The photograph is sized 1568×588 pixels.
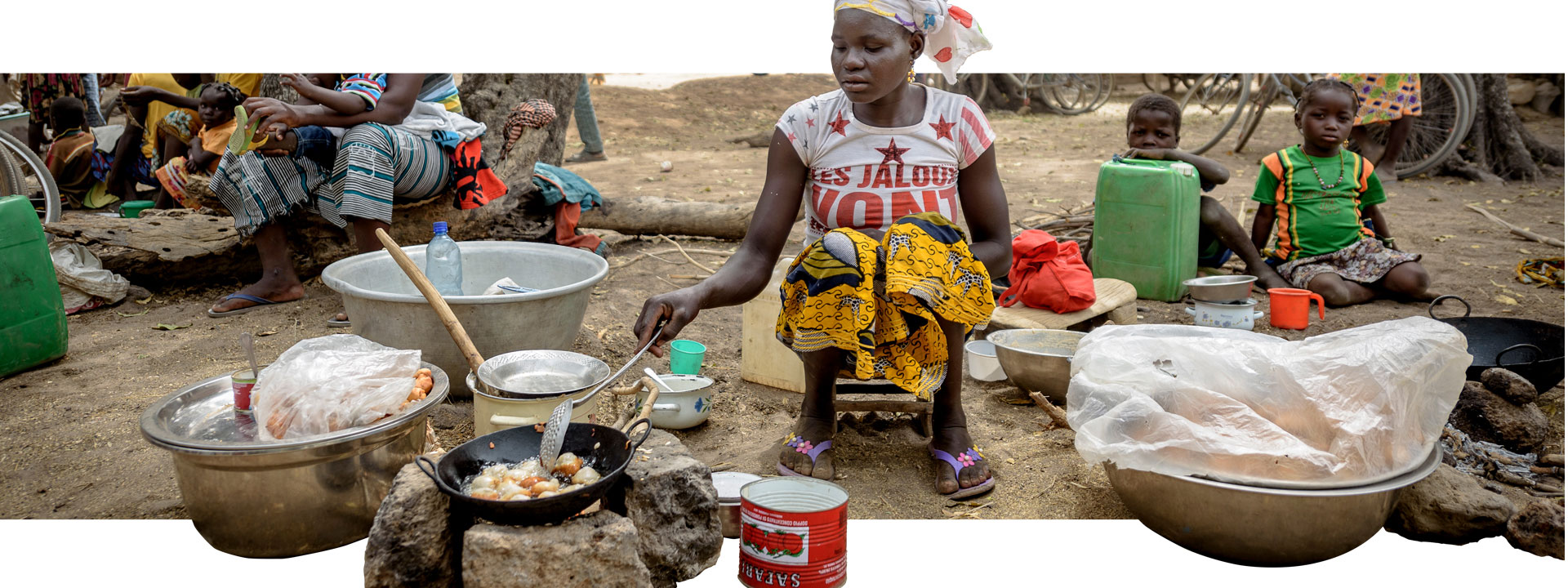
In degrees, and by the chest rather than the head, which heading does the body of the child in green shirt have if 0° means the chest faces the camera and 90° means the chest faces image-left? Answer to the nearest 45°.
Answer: approximately 0°

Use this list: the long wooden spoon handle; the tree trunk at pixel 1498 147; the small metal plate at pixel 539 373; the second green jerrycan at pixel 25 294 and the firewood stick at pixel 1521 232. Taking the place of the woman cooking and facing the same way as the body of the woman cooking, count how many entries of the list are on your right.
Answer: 3

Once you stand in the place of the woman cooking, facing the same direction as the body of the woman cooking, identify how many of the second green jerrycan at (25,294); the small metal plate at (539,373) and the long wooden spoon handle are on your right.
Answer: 3

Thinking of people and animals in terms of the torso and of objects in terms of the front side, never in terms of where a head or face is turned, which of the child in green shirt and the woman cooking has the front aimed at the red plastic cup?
the child in green shirt

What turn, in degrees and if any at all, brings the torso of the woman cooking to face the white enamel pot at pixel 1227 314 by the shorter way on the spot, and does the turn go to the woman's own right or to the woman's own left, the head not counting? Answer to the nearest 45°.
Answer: approximately 135° to the woman's own left

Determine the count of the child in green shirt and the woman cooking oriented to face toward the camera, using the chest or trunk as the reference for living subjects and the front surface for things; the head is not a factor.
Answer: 2

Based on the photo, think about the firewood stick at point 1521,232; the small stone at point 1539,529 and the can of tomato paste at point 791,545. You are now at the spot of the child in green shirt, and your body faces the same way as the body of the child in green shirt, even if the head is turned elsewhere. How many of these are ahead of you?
2

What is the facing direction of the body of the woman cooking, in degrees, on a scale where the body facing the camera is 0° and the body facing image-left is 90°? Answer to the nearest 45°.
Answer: approximately 0°

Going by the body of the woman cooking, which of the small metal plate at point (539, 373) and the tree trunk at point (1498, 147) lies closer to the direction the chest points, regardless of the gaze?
the small metal plate
